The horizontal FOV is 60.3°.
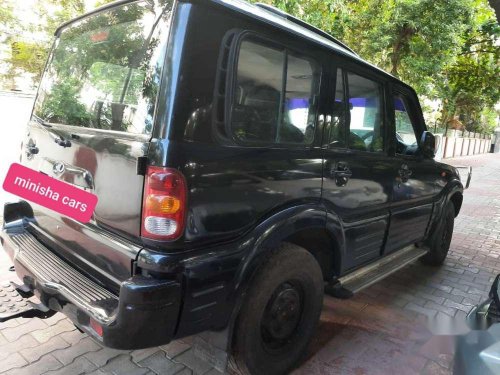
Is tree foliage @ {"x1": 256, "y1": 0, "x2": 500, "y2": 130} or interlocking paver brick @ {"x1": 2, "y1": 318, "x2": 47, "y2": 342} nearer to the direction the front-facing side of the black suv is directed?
the tree foliage

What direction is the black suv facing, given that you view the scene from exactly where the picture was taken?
facing away from the viewer and to the right of the viewer
